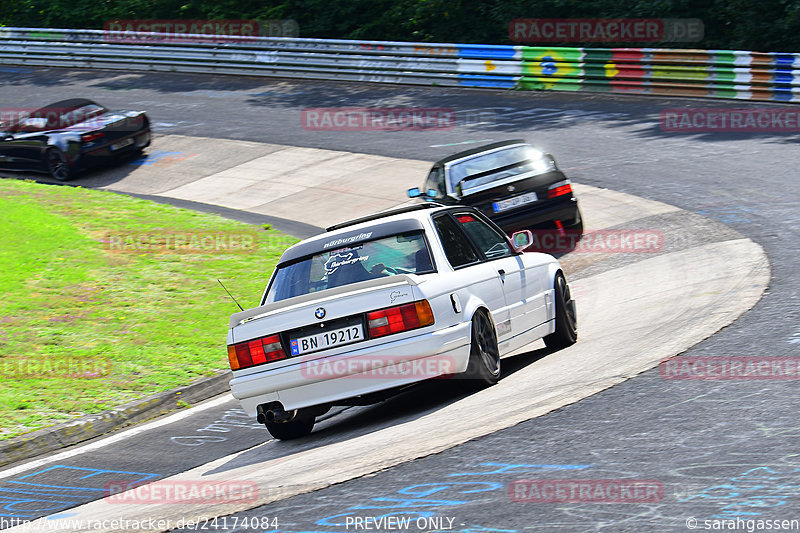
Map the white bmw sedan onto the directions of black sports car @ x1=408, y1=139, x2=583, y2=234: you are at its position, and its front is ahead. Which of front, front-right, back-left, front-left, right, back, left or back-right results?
back-left

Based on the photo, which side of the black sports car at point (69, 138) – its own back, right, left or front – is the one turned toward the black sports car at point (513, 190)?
back

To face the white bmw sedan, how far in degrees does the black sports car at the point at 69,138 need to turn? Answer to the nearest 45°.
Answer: approximately 135° to its left

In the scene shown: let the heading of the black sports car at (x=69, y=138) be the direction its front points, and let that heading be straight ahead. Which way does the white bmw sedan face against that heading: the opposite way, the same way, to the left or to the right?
to the right

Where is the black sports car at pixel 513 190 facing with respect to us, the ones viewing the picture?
facing away from the viewer and to the left of the viewer

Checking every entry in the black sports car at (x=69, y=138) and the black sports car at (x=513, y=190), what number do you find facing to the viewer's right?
0

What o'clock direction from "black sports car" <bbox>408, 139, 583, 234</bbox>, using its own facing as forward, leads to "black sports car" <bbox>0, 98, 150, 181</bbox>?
"black sports car" <bbox>0, 98, 150, 181</bbox> is roughly at 12 o'clock from "black sports car" <bbox>408, 139, 583, 234</bbox>.

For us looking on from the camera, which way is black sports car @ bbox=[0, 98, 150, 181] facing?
facing away from the viewer and to the left of the viewer

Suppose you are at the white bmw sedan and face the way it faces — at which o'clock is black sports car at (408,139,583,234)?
The black sports car is roughly at 11 o'clock from the white bmw sedan.

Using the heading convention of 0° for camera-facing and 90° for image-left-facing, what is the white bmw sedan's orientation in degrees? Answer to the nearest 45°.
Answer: approximately 225°

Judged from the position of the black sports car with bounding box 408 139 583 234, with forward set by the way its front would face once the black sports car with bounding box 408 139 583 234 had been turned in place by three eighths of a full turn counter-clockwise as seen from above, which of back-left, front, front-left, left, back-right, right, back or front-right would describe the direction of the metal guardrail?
back

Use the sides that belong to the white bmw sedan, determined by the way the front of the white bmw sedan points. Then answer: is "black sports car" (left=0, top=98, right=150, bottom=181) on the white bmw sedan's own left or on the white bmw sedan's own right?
on the white bmw sedan's own left
